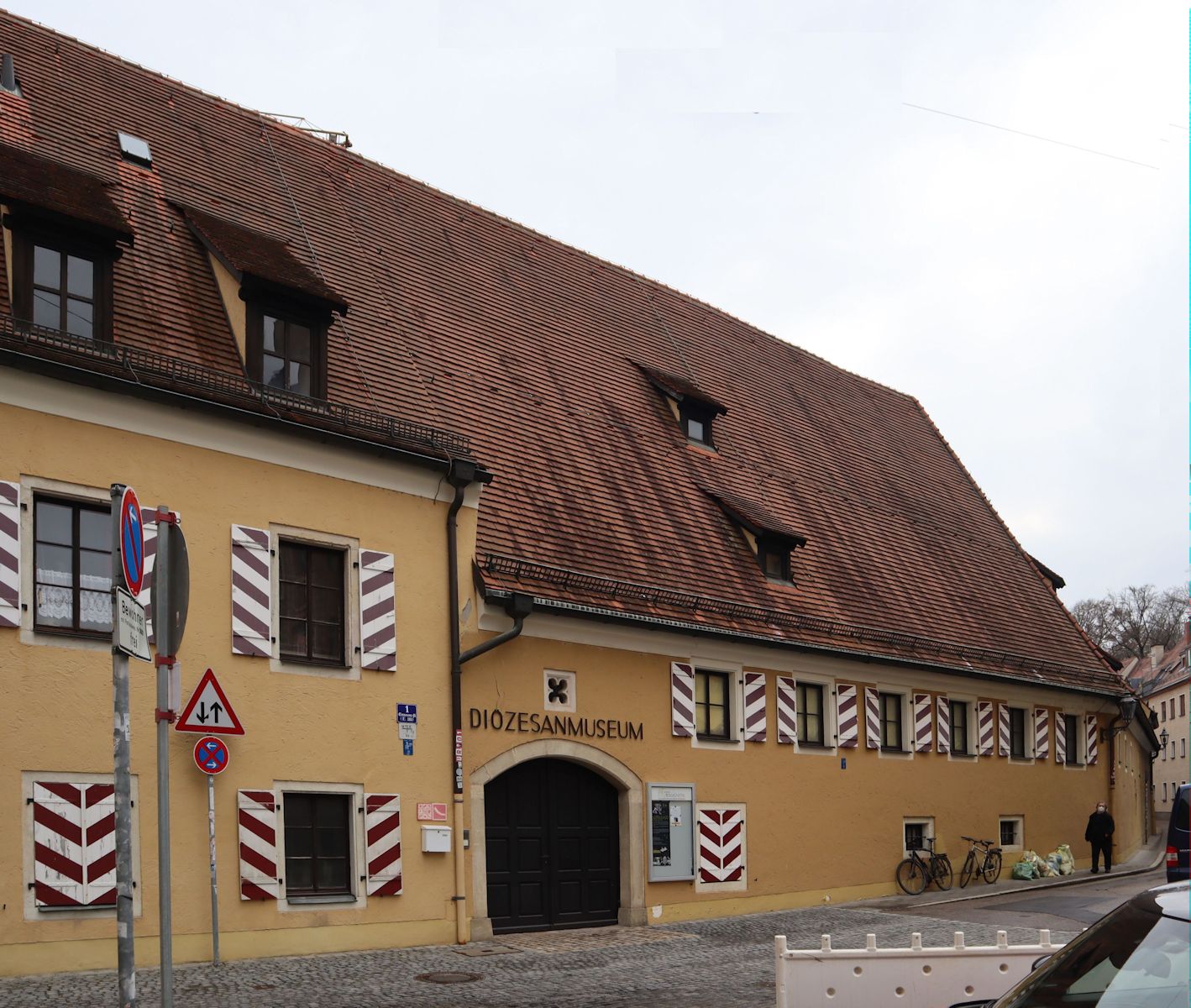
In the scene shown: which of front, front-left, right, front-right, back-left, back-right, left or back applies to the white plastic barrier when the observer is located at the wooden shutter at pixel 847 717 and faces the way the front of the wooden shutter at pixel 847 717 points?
front-right

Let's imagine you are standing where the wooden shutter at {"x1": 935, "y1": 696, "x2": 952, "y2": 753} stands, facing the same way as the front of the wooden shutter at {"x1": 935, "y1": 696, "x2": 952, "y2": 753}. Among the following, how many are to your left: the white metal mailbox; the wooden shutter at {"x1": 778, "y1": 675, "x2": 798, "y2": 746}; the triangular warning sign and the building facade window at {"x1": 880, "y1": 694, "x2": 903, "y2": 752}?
0

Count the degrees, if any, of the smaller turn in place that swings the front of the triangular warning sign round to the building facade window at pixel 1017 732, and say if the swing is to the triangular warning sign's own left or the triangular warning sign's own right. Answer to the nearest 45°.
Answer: approximately 135° to the triangular warning sign's own left

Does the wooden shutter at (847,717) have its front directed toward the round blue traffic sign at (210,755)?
no

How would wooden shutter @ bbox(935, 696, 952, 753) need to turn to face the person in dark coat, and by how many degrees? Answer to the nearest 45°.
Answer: approximately 90° to its left

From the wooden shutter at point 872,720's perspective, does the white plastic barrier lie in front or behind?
in front

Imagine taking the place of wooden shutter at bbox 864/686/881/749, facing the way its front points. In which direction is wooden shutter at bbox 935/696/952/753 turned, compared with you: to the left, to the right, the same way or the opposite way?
the same way

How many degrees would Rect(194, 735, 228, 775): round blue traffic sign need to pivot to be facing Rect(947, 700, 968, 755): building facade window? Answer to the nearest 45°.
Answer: approximately 135° to its left

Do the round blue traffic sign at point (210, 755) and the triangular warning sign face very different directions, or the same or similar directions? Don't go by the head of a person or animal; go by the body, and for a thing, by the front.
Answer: same or similar directions

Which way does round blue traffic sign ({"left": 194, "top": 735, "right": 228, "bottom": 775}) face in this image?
toward the camera

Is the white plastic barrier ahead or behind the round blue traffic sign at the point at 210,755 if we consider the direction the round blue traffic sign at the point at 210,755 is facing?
ahead

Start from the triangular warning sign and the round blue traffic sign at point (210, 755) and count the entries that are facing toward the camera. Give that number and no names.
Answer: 2

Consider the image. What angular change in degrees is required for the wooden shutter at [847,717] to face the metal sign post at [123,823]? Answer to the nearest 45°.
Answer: approximately 45° to its right
